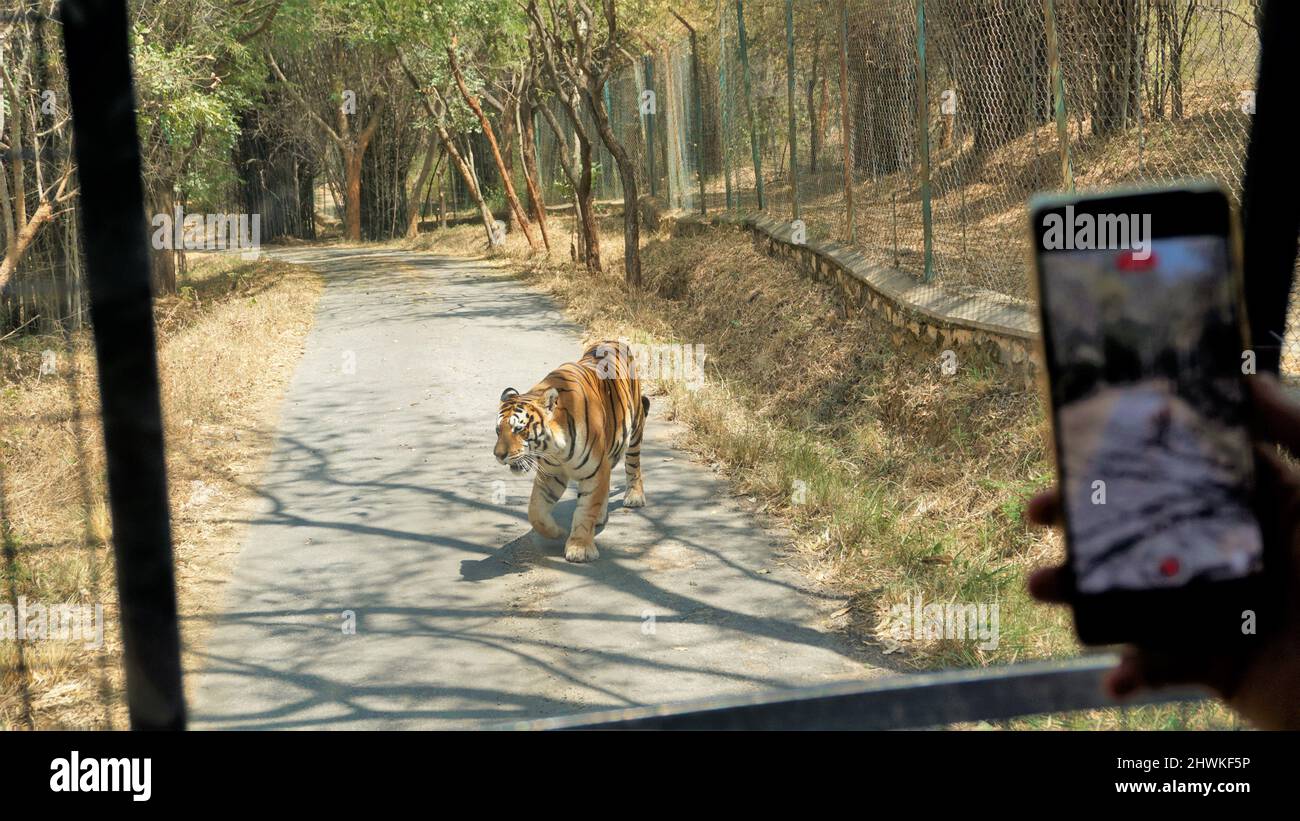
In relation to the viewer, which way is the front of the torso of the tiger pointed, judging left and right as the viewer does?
facing the viewer and to the left of the viewer

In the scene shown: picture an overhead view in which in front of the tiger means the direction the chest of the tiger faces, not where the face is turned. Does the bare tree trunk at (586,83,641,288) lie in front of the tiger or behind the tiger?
behind

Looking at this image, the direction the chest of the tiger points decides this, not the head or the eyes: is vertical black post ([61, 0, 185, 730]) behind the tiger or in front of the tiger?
in front

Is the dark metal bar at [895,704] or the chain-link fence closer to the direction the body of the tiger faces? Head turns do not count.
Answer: the dark metal bar

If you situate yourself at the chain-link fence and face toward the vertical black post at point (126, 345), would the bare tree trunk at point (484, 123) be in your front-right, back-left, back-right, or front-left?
back-right

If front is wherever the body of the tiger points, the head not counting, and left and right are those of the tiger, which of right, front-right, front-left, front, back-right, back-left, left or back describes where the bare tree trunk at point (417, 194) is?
back-right

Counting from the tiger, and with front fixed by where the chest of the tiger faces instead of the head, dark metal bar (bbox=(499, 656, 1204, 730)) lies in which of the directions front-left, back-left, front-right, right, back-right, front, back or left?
front-left

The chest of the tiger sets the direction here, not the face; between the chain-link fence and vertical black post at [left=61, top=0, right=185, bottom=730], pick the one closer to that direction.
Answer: the vertical black post
